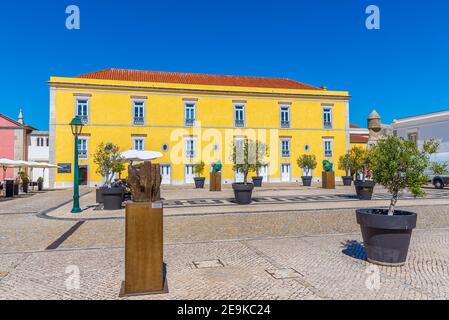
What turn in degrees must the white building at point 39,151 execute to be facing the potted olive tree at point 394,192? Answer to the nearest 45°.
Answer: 0° — it already faces it

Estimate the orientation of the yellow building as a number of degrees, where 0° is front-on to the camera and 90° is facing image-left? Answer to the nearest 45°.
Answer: approximately 0°

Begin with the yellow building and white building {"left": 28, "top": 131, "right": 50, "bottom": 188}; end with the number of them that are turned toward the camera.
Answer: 2

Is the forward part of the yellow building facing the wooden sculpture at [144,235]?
yes

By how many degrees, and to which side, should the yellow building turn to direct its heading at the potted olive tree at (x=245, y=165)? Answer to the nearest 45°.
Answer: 0° — it already faces it

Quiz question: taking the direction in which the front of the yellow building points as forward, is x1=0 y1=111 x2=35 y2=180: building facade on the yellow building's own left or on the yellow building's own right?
on the yellow building's own right
